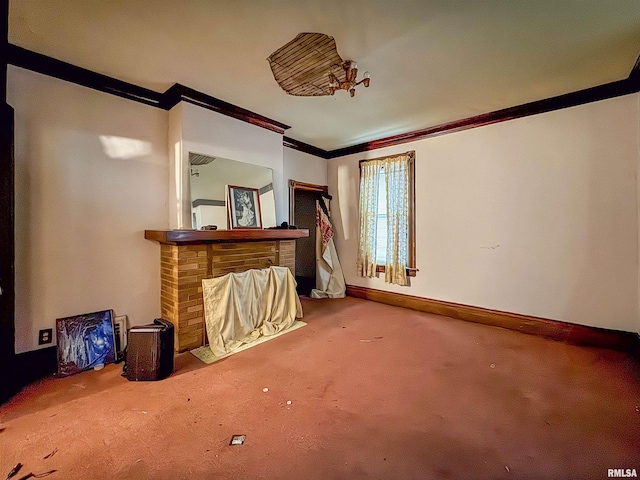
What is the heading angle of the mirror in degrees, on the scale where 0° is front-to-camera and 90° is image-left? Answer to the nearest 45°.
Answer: approximately 315°

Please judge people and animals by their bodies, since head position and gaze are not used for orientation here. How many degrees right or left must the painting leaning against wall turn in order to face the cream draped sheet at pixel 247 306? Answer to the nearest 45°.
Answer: approximately 45° to its left

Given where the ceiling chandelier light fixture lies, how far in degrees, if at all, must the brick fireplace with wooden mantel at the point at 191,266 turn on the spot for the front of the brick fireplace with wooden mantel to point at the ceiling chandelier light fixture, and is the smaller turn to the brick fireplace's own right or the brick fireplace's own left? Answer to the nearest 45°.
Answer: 0° — it already faces it

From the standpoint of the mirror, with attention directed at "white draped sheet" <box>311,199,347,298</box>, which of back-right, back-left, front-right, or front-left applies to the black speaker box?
back-right

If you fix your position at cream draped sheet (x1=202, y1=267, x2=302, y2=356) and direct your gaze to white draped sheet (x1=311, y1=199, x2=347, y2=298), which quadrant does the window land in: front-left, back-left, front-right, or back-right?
front-right

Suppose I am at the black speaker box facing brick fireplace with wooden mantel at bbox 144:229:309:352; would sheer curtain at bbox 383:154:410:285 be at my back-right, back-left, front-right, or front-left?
front-right

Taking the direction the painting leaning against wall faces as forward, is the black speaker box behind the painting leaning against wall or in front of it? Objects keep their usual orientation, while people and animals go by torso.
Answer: in front

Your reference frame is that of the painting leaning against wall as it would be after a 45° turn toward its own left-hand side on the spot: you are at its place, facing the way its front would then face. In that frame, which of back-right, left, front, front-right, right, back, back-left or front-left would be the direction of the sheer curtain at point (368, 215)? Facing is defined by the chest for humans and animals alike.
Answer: front

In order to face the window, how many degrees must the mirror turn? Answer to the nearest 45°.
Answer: approximately 45° to its left

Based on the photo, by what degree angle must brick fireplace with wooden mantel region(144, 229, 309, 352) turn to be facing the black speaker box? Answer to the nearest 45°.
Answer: approximately 90° to its right

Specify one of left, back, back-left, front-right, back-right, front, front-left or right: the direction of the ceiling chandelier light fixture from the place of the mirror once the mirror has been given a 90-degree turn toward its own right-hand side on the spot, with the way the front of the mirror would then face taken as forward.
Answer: left
